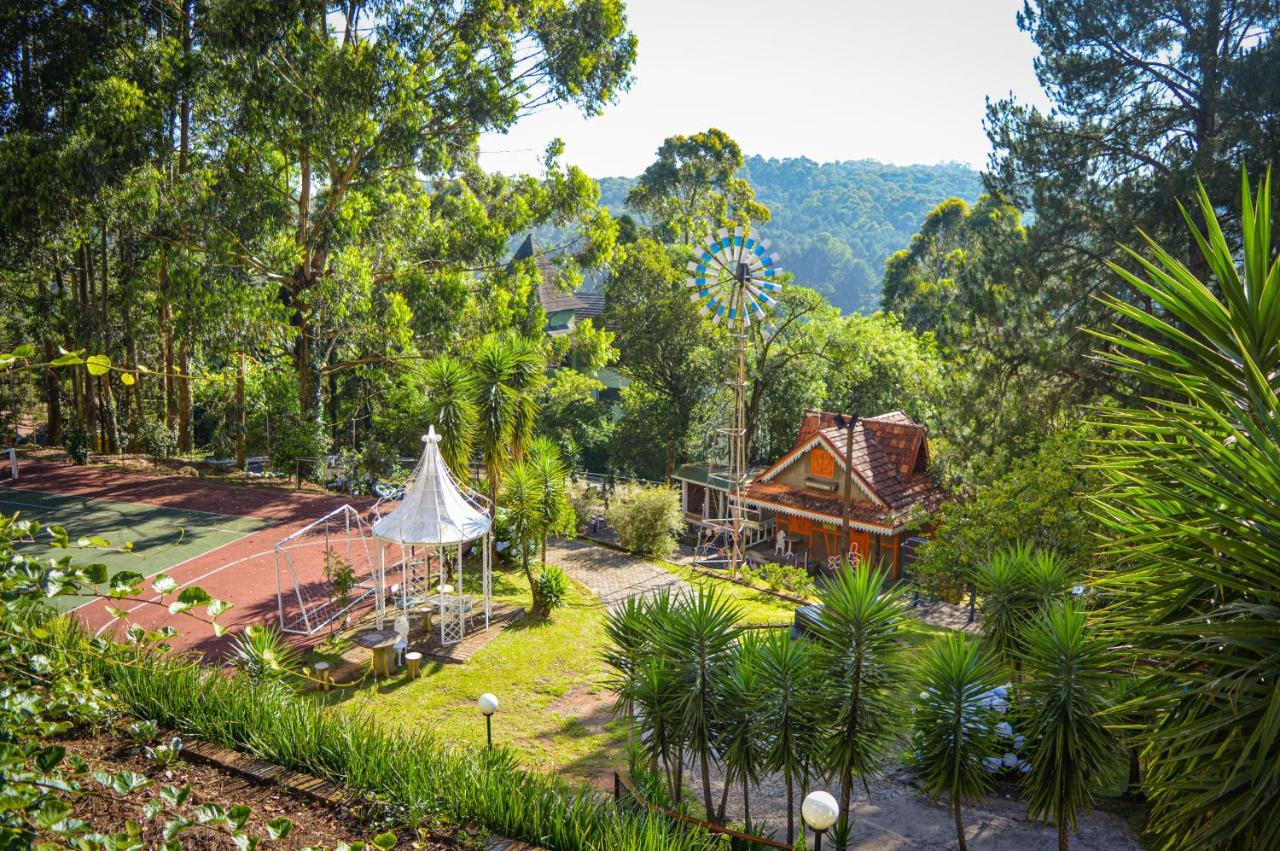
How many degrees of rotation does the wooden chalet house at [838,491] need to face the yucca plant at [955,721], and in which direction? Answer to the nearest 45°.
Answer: approximately 45° to its left

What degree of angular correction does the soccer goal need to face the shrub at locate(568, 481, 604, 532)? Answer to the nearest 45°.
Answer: approximately 90° to its right

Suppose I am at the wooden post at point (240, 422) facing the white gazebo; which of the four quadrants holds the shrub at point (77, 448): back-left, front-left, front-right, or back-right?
back-right

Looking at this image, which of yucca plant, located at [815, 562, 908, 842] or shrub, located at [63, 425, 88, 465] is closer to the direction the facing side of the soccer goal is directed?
the shrub

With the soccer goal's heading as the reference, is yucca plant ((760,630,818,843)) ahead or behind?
behind

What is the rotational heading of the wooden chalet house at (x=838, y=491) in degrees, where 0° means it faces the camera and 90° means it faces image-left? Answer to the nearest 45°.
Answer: approximately 45°

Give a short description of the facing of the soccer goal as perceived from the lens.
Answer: facing away from the viewer and to the left of the viewer

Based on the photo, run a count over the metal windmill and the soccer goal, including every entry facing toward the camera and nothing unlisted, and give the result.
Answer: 1

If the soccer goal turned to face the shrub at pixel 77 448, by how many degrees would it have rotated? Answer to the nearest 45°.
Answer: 0° — it already faces it

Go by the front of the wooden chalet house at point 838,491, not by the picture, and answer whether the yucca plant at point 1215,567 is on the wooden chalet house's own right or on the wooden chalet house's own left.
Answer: on the wooden chalet house's own left
